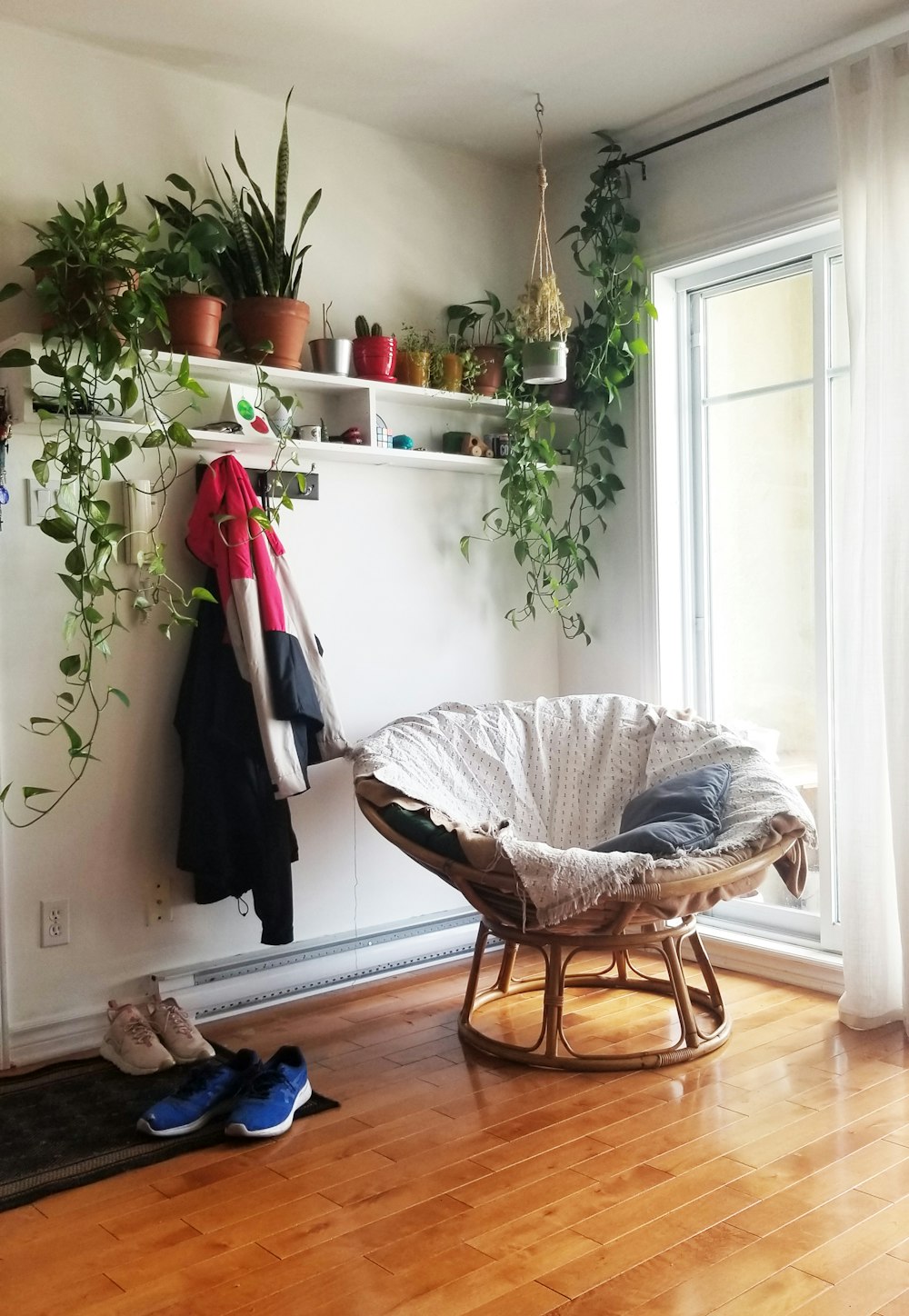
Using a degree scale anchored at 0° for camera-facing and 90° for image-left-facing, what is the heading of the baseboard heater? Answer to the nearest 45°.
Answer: approximately 315°

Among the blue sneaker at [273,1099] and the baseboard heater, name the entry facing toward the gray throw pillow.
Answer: the baseboard heater

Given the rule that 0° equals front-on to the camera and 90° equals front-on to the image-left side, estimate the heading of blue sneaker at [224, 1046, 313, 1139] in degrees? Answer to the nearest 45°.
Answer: approximately 45°

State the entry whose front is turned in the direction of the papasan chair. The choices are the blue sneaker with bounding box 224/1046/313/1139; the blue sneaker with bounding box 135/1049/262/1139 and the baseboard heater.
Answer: the baseboard heater
